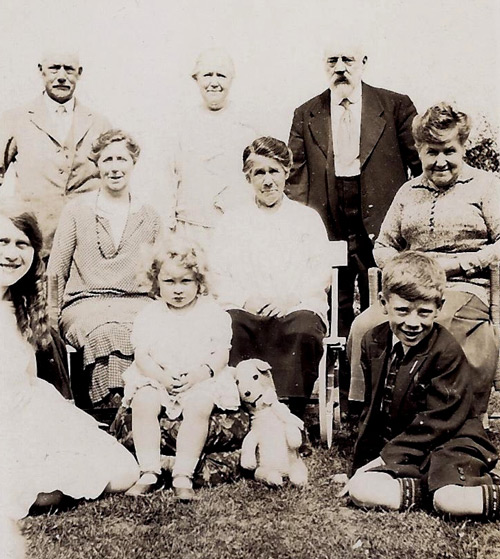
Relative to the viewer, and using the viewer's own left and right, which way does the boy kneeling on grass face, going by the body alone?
facing the viewer and to the left of the viewer

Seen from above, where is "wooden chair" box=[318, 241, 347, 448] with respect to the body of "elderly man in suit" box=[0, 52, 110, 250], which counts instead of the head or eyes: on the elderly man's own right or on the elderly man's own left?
on the elderly man's own left

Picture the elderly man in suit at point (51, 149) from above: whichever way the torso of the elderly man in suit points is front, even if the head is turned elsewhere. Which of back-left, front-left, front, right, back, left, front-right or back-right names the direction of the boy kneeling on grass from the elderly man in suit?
front-left

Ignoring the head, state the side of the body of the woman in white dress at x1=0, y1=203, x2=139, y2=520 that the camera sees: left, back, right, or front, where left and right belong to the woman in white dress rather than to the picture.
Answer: front

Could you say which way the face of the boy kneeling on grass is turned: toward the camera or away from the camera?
toward the camera

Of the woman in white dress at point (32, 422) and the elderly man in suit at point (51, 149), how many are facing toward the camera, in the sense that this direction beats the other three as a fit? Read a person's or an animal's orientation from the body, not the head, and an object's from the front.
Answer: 2

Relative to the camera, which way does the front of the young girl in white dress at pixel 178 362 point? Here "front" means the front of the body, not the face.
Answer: toward the camera

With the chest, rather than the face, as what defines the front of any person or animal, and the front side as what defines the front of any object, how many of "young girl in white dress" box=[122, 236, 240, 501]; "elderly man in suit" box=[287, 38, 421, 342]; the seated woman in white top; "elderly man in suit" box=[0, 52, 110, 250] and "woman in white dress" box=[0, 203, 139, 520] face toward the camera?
5

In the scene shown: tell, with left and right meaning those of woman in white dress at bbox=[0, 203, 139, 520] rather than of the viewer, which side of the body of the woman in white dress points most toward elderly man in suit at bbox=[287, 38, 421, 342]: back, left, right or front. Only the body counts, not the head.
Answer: left

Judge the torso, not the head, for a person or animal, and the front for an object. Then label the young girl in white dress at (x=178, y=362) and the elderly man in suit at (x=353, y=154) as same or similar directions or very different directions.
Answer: same or similar directions

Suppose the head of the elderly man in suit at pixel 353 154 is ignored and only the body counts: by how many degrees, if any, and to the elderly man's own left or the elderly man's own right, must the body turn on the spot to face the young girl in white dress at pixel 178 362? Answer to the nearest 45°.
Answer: approximately 45° to the elderly man's own right

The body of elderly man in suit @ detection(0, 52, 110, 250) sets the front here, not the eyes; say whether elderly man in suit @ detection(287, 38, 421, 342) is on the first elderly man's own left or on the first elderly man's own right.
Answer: on the first elderly man's own left

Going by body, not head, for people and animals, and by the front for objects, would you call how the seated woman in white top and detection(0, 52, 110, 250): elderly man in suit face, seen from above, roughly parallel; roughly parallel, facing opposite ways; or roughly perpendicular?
roughly parallel

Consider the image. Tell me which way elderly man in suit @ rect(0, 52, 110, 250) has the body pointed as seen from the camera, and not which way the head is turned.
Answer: toward the camera
